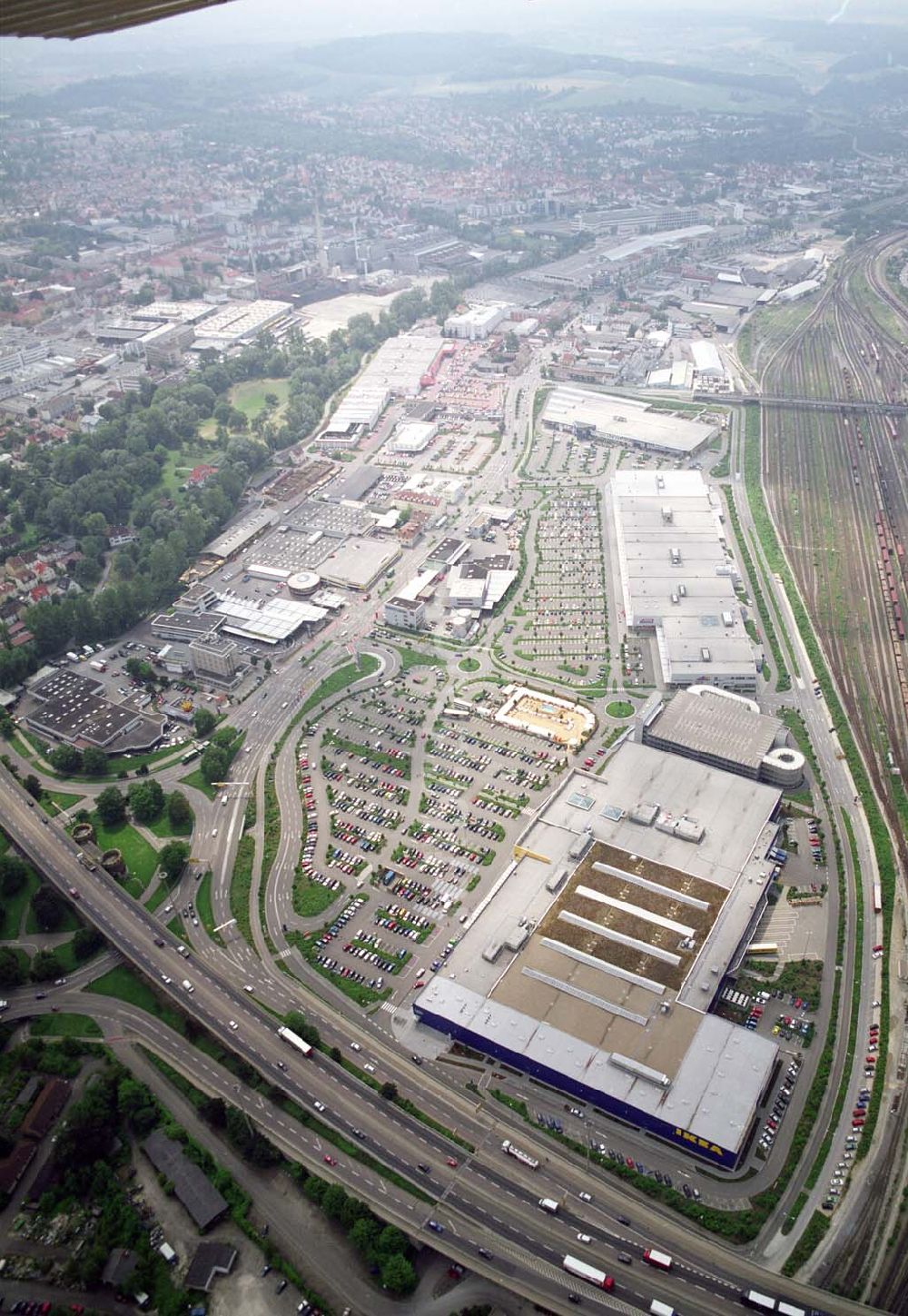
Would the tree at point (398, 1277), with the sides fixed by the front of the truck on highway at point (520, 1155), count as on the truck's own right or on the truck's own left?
on the truck's own left

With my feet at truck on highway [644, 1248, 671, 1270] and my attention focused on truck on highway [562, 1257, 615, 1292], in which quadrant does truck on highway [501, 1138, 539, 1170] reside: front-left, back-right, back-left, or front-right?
front-right

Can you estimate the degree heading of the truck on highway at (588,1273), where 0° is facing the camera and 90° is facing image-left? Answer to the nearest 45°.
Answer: approximately 315°

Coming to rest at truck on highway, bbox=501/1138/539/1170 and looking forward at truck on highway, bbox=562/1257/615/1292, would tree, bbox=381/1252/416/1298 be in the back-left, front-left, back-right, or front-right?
front-right

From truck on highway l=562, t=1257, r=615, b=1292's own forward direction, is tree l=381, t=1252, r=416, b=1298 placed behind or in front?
behind

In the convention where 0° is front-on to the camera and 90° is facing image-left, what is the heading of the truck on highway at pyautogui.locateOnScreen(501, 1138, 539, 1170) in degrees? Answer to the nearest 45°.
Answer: approximately 135°

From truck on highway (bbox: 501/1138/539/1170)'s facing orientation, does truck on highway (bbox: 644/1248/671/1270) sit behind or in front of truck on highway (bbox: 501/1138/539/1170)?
behind

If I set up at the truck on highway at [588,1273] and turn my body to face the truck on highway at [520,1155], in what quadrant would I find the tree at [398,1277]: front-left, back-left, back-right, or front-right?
front-left

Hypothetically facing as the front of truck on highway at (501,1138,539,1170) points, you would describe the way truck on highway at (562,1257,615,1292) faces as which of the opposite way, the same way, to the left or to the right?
the opposite way

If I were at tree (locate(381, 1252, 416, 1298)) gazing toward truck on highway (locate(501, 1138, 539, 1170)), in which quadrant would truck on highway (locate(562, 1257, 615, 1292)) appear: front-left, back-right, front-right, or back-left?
front-right
